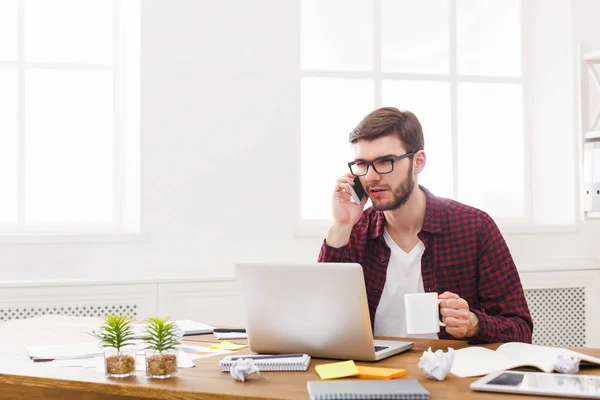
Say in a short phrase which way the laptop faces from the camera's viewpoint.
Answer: facing away from the viewer and to the right of the viewer

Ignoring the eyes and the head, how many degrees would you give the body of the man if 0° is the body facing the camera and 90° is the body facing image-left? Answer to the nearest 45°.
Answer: approximately 45°

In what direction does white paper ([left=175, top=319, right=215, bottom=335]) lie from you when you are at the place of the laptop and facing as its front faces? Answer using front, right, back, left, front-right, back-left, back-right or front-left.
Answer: left

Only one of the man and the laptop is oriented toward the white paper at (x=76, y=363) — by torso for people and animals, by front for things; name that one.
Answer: the man

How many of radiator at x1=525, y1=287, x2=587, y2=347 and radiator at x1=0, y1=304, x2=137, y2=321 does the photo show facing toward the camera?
2

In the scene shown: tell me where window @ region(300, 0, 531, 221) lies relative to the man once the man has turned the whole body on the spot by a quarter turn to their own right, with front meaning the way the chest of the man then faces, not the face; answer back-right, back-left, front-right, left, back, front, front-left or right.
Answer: front-right

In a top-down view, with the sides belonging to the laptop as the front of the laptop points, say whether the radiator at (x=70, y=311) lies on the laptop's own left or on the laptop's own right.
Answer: on the laptop's own left

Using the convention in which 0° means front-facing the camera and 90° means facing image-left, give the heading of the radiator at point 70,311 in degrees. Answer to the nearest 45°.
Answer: approximately 0°

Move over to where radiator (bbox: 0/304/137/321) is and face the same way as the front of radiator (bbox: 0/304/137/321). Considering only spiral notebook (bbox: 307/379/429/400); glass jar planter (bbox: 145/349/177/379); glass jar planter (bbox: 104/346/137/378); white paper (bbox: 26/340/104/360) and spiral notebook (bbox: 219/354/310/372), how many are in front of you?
5

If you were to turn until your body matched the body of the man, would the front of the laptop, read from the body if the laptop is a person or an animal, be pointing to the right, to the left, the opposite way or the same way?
the opposite way

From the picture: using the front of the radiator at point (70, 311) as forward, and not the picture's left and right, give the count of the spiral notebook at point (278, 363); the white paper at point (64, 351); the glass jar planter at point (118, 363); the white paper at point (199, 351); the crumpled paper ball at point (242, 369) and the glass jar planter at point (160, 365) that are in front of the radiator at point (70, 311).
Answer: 6

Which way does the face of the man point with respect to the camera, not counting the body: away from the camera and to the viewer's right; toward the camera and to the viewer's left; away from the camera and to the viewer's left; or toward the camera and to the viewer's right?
toward the camera and to the viewer's left

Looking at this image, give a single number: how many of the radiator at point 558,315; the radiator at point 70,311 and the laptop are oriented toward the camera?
2

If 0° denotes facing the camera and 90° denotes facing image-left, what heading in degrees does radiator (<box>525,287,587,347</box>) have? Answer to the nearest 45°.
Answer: approximately 0°
